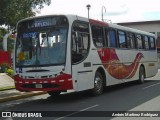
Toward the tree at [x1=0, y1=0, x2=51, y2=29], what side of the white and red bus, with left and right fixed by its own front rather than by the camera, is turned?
right
